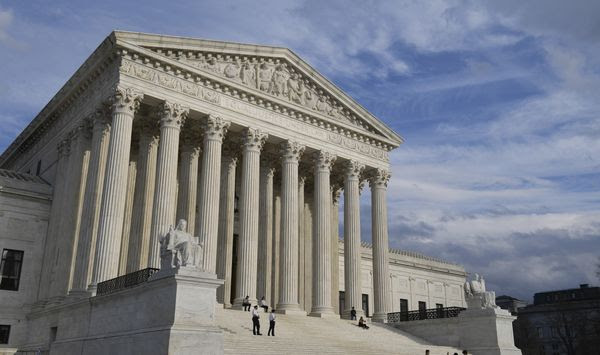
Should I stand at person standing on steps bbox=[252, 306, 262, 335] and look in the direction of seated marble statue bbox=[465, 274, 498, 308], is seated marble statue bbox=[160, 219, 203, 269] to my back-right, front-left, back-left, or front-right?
back-right

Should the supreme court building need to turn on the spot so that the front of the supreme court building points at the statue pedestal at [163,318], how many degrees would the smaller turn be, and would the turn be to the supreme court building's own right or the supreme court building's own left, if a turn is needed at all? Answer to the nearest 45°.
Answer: approximately 45° to the supreme court building's own right

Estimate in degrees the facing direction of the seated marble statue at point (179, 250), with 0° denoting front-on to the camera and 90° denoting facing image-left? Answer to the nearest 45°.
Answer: approximately 315°

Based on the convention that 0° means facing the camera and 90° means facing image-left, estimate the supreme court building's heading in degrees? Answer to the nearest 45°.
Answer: approximately 315°

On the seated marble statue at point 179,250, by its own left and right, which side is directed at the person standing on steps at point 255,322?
left

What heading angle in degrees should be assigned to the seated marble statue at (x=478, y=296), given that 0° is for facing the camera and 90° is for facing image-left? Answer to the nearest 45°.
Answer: approximately 315°

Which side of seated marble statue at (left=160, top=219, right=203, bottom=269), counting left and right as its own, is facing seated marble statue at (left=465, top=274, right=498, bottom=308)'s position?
left

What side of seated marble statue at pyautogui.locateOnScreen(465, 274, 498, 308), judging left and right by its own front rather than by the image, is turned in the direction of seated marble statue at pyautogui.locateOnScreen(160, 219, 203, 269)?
right
